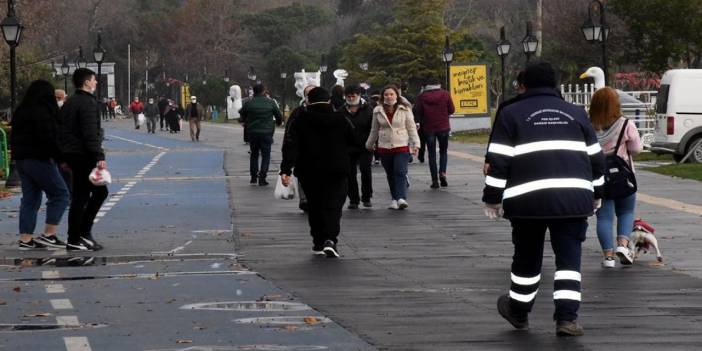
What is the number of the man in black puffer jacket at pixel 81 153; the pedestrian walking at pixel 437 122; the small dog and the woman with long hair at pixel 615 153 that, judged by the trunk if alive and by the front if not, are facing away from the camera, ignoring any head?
3

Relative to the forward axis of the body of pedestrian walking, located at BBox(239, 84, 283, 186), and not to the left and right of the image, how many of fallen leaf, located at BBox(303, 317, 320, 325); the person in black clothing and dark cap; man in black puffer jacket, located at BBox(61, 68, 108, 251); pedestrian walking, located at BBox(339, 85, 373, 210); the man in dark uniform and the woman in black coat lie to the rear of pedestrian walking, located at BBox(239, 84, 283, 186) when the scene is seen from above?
6

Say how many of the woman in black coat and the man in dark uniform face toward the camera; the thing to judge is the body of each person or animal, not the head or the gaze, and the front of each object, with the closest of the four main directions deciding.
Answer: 0

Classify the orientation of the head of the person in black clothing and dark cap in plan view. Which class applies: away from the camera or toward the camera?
away from the camera

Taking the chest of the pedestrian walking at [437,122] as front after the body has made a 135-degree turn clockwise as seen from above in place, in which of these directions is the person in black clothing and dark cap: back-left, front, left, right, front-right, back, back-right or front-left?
front-right

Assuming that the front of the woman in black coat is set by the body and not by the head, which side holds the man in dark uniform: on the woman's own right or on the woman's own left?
on the woman's own right

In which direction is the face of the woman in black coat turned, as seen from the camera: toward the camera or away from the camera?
away from the camera

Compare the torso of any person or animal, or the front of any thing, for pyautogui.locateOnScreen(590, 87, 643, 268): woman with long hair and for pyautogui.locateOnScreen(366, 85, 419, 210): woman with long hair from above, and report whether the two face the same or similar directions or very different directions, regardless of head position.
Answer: very different directions

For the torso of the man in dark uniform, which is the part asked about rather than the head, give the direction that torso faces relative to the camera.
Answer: away from the camera

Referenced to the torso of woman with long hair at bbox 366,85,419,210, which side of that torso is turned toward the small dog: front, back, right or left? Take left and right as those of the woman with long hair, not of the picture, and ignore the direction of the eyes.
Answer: front

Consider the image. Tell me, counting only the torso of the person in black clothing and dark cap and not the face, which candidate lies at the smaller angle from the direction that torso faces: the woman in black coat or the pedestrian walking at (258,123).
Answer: the pedestrian walking

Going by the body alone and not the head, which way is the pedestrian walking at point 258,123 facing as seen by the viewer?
away from the camera

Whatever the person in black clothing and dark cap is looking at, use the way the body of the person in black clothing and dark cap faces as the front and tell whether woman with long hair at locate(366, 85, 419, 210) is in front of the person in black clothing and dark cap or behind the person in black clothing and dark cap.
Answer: in front

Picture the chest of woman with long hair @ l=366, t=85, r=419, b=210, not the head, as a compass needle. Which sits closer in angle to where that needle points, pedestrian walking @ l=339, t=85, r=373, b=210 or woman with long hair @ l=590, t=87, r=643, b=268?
the woman with long hair

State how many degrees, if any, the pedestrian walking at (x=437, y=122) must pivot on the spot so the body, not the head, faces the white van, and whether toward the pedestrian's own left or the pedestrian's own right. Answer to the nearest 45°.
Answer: approximately 45° to the pedestrian's own right

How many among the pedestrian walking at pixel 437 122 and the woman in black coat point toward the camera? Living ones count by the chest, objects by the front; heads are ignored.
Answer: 0
